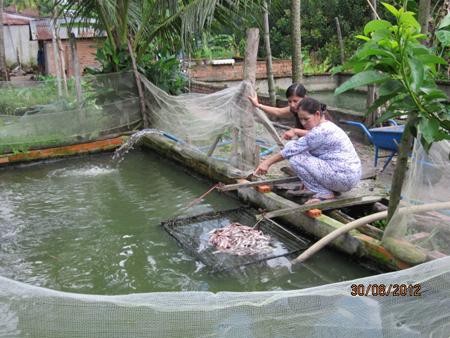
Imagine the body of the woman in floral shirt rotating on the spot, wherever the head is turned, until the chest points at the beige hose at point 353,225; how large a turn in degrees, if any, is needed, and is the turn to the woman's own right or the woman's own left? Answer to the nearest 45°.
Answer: approximately 90° to the woman's own left

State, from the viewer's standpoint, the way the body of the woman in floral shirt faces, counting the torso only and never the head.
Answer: to the viewer's left

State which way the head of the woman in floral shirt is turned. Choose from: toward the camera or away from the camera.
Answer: toward the camera

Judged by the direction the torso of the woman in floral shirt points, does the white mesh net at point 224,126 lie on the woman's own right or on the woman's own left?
on the woman's own right

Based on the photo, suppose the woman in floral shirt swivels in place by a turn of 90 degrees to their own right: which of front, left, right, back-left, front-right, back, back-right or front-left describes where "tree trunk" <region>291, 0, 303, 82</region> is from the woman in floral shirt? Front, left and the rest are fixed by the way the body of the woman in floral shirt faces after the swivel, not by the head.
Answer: front

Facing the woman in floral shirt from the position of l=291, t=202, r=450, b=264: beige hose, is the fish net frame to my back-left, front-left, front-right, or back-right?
front-left

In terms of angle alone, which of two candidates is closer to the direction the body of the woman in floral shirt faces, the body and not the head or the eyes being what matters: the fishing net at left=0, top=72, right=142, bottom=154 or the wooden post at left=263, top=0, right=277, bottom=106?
the fishing net

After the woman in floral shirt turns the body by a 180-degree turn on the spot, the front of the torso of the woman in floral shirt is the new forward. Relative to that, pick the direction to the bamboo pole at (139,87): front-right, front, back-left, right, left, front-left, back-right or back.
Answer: back-left

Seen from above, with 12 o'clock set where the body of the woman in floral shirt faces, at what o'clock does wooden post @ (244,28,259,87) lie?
The wooden post is roughly at 2 o'clock from the woman in floral shirt.

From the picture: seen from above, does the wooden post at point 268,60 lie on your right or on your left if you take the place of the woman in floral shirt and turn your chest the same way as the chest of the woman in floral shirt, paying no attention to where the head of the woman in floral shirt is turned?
on your right
